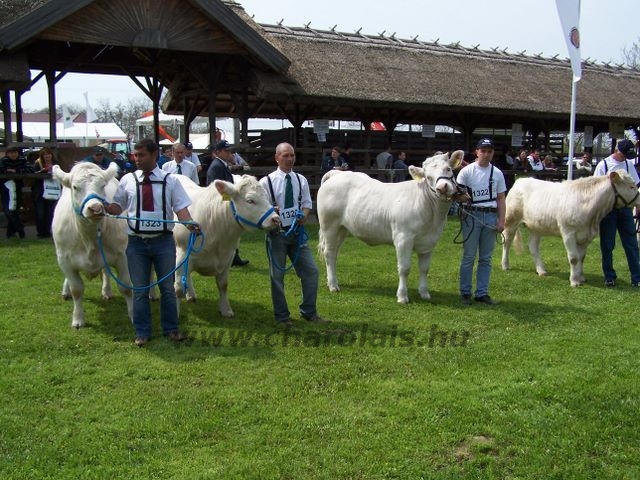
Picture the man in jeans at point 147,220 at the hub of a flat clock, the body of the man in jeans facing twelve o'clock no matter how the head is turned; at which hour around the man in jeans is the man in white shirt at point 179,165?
The man in white shirt is roughly at 6 o'clock from the man in jeans.

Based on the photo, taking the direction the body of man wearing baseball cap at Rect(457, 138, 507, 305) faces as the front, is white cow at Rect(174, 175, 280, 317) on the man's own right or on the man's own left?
on the man's own right

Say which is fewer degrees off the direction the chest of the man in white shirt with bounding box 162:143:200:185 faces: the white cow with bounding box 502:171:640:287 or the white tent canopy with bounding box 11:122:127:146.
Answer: the white cow

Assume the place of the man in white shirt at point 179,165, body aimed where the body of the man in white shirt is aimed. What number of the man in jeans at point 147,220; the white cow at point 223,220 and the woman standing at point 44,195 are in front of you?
2

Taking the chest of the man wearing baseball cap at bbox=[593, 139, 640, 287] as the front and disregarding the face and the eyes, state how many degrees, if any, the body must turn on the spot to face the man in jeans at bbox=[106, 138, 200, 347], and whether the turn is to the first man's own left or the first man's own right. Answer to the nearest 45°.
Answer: approximately 45° to the first man's own right

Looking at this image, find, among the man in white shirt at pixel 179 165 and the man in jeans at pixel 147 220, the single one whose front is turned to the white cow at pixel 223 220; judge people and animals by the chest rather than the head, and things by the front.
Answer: the man in white shirt

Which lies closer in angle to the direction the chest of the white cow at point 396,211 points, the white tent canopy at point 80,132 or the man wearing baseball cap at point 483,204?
the man wearing baseball cap

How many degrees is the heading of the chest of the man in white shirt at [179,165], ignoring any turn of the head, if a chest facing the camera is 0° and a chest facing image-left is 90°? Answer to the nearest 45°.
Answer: approximately 0°

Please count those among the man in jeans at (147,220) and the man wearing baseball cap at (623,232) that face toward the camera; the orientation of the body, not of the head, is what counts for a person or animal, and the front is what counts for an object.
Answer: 2

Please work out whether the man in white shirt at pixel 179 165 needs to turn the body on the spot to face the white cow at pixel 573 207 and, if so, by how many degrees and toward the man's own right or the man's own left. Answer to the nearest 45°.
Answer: approximately 90° to the man's own left

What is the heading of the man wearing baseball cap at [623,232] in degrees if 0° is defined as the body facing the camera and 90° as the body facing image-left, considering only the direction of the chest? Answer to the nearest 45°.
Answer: approximately 0°
